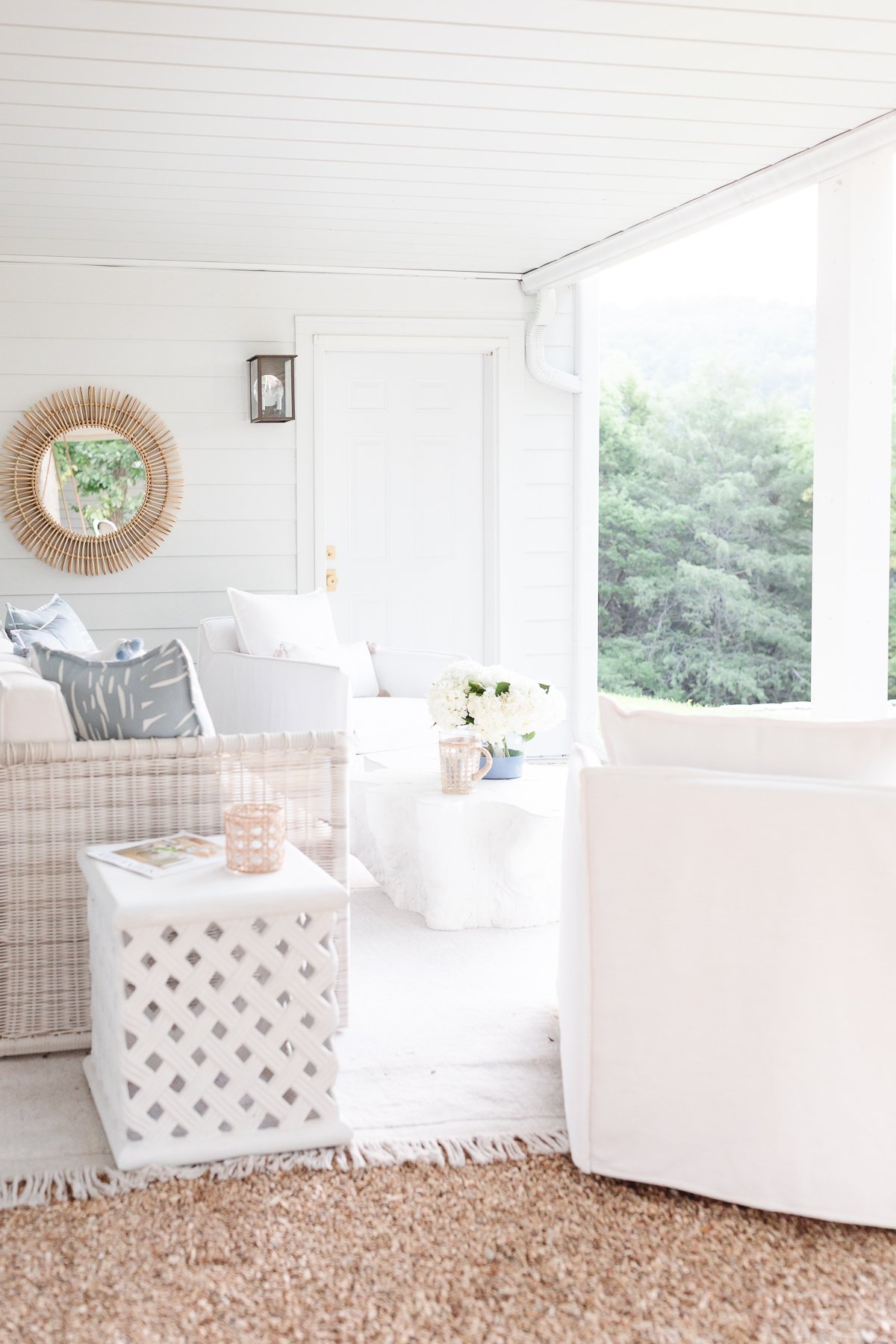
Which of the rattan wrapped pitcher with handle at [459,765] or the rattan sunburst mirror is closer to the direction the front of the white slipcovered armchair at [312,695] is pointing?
the rattan wrapped pitcher with handle

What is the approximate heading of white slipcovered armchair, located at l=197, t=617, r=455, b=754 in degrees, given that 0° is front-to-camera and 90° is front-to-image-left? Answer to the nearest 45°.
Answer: approximately 315°

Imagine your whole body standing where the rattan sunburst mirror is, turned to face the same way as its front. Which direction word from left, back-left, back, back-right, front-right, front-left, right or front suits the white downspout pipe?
left

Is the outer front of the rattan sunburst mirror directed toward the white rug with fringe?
yes

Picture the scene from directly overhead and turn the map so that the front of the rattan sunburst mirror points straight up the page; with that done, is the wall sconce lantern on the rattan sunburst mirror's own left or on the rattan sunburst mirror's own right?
on the rattan sunburst mirror's own left

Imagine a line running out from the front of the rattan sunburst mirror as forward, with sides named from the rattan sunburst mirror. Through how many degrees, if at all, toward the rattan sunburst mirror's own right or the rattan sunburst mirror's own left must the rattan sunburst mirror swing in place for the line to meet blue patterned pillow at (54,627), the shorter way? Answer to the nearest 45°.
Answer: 0° — it already faces it

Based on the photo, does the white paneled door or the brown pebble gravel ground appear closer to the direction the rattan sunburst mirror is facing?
the brown pebble gravel ground

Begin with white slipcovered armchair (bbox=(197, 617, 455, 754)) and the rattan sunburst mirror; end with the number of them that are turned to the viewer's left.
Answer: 0

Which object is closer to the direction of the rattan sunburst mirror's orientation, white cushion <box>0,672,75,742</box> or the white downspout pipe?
the white cushion

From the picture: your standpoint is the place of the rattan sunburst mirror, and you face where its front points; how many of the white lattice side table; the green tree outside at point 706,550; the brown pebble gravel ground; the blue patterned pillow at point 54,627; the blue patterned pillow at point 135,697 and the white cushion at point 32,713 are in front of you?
5

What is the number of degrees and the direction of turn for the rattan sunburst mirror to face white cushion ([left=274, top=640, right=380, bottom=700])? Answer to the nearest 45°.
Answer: approximately 45° to its left

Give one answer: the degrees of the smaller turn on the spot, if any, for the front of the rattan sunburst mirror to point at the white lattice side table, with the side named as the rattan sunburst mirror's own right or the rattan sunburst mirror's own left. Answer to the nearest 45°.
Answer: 0° — it already faces it

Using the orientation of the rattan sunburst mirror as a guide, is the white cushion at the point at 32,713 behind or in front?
in front

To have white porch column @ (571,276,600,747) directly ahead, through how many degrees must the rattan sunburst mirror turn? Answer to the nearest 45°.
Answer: approximately 90° to its left

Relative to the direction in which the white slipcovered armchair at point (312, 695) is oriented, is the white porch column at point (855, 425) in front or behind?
in front

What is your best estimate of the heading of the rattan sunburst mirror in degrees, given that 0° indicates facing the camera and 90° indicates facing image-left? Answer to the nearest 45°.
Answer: approximately 0°

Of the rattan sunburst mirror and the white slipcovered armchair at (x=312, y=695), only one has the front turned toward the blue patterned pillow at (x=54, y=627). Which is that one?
the rattan sunburst mirror
